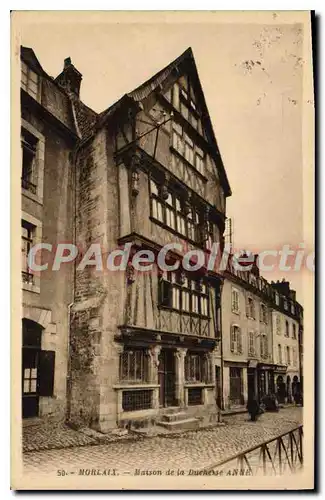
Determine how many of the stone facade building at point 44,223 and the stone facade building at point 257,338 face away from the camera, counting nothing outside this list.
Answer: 0

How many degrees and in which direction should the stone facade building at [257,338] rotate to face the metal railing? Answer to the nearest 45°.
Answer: approximately 45° to its right

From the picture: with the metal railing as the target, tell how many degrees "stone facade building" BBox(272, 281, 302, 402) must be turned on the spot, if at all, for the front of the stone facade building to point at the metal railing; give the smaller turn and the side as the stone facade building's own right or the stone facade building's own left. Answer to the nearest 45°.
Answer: approximately 45° to the stone facade building's own right

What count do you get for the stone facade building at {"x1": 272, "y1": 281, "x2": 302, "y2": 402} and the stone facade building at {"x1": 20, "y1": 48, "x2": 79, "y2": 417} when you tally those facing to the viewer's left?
0

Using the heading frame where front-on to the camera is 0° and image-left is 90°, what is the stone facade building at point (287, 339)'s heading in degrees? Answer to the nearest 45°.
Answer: approximately 315°

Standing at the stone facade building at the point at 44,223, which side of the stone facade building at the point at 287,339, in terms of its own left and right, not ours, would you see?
right

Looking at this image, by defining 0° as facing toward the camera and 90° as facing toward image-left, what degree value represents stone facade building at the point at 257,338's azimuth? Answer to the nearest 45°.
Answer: approximately 315°

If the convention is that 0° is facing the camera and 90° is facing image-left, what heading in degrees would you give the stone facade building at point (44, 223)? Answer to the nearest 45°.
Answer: approximately 315°
